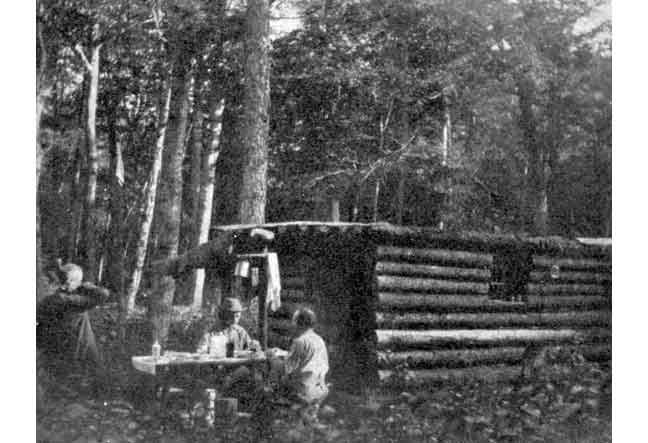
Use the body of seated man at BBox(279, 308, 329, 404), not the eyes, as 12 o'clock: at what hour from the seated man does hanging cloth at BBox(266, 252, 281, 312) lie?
The hanging cloth is roughly at 1 o'clock from the seated man.

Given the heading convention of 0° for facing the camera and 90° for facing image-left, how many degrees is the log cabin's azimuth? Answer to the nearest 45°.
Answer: approximately 45°

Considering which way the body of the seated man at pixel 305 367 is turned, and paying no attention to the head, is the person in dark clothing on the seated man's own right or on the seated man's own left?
on the seated man's own left

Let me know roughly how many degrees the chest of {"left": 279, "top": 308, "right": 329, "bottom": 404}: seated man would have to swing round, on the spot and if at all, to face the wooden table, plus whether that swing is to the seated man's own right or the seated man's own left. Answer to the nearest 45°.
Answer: approximately 45° to the seated man's own left

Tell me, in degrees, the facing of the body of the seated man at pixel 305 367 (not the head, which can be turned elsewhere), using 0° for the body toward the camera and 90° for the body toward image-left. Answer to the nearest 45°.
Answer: approximately 135°

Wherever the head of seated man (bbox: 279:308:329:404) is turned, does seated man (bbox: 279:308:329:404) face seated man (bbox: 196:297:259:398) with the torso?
yes

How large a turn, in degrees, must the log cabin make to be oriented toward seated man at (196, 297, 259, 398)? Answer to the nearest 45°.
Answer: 0° — it already faces them
